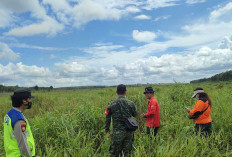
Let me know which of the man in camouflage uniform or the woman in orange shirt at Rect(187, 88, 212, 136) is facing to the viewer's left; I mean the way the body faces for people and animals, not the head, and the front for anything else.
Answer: the woman in orange shirt

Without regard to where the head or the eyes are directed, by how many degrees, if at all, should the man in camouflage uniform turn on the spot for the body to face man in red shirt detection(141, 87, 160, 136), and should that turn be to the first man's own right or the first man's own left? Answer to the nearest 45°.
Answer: approximately 45° to the first man's own right

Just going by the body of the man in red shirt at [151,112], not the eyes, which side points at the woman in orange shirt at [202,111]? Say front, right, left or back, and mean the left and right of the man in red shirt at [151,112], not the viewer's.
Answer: back

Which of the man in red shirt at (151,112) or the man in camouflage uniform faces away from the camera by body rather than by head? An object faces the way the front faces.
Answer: the man in camouflage uniform

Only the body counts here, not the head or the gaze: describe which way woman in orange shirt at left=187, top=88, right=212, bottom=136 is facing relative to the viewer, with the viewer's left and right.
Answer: facing to the left of the viewer

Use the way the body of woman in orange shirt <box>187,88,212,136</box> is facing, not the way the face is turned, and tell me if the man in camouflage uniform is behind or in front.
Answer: in front

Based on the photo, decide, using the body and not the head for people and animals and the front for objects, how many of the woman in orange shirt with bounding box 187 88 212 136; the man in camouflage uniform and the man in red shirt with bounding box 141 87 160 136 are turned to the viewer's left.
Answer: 2

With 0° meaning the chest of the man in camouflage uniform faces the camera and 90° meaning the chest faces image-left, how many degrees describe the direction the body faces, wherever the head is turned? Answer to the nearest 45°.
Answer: approximately 180°

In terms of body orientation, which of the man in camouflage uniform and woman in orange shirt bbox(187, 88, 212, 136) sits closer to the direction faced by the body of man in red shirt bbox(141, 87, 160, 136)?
the man in camouflage uniform

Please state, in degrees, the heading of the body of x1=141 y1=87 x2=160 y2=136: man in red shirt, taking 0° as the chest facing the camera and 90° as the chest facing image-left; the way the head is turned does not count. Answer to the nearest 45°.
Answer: approximately 90°

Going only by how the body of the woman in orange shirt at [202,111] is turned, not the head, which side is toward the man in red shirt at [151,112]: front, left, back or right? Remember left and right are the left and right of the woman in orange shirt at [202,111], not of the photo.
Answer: front

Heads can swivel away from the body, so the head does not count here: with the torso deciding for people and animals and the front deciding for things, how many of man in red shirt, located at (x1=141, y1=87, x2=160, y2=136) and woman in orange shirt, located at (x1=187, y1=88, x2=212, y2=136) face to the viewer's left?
2
